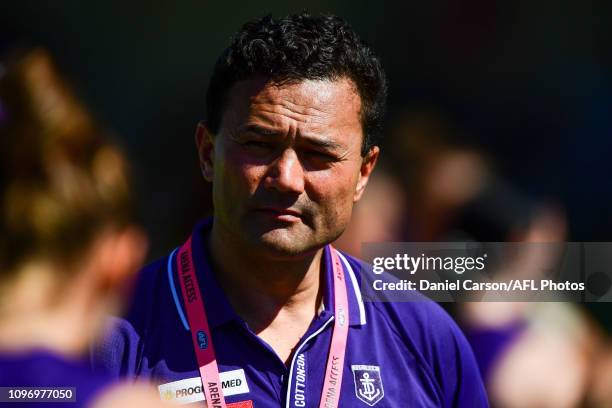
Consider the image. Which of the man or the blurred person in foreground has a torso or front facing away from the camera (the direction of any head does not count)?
the blurred person in foreground

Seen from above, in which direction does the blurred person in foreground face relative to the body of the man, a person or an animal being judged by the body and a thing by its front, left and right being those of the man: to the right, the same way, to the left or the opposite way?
the opposite way

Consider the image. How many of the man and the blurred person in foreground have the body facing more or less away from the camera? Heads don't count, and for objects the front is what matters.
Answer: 1

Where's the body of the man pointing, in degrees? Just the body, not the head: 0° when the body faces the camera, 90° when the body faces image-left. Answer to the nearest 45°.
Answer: approximately 0°

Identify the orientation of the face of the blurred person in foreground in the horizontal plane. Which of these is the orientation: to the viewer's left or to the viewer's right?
to the viewer's right

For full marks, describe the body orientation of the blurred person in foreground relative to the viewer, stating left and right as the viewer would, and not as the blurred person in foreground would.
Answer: facing away from the viewer
